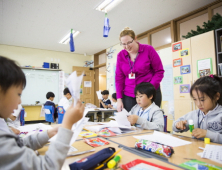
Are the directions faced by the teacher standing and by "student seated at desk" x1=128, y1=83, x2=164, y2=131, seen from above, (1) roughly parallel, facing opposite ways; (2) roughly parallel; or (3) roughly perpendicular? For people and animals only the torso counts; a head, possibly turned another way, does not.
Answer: roughly parallel

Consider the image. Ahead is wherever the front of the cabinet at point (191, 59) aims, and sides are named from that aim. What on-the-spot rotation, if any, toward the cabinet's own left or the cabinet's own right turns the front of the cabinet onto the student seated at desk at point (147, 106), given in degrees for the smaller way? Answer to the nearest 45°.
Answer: approximately 45° to the cabinet's own left

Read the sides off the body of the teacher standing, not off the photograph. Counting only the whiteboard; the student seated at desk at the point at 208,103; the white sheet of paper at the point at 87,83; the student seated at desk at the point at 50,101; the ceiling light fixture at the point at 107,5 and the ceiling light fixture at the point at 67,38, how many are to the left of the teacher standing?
1

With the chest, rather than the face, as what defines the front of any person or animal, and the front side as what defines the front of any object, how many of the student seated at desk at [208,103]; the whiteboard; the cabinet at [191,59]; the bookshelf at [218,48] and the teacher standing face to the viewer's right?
0

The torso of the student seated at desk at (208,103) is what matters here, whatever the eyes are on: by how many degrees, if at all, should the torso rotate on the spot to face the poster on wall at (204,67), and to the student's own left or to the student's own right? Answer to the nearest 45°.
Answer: approximately 135° to the student's own right

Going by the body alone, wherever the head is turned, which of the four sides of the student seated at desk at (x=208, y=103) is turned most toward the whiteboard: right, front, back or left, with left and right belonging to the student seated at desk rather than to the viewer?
right

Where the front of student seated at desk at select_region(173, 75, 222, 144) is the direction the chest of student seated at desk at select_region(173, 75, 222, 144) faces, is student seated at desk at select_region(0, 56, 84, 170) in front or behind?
in front

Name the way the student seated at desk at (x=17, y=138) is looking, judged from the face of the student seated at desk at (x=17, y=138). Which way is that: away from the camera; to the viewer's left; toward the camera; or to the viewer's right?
to the viewer's right

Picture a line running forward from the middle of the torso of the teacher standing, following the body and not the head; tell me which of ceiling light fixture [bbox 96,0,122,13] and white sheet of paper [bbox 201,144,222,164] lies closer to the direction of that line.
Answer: the white sheet of paper

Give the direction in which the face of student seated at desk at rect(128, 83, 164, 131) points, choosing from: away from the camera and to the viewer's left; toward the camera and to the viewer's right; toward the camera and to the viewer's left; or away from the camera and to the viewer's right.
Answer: toward the camera and to the viewer's left

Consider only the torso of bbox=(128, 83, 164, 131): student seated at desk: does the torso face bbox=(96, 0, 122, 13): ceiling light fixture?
no

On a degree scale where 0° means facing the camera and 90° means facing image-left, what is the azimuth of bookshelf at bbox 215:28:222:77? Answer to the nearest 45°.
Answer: approximately 45°

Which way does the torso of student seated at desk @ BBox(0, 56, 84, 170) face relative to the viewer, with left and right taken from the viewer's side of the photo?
facing to the right of the viewer

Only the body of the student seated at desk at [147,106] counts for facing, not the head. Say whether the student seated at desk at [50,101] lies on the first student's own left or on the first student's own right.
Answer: on the first student's own right
